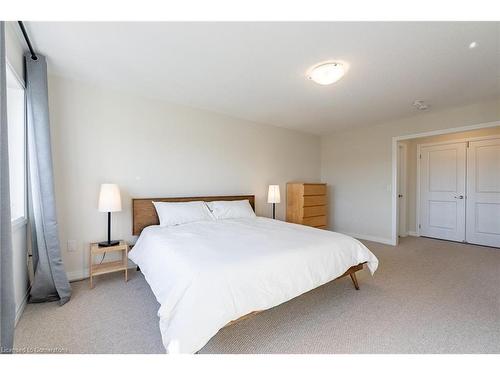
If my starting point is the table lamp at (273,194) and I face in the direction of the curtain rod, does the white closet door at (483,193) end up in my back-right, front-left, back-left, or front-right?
back-left

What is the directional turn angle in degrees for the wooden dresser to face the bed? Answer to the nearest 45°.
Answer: approximately 45° to its right

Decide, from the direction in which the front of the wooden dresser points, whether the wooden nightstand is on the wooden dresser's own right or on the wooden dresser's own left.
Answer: on the wooden dresser's own right

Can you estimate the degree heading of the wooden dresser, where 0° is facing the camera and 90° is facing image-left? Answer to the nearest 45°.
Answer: approximately 315°

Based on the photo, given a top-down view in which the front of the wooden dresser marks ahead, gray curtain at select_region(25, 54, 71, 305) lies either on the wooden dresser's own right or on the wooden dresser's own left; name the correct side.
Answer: on the wooden dresser's own right
